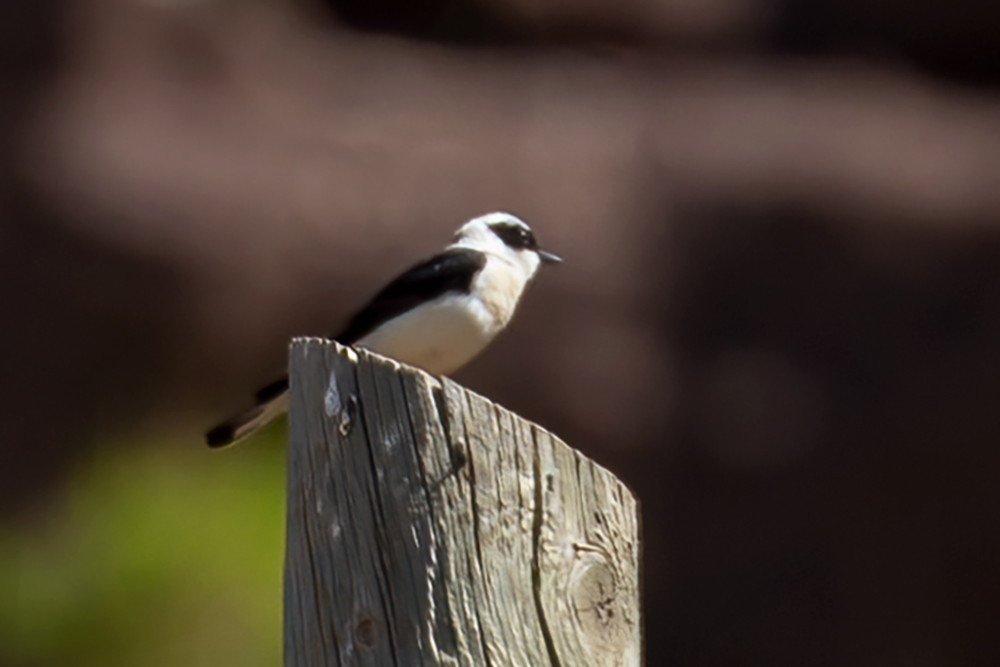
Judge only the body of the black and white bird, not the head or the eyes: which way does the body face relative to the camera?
to the viewer's right
